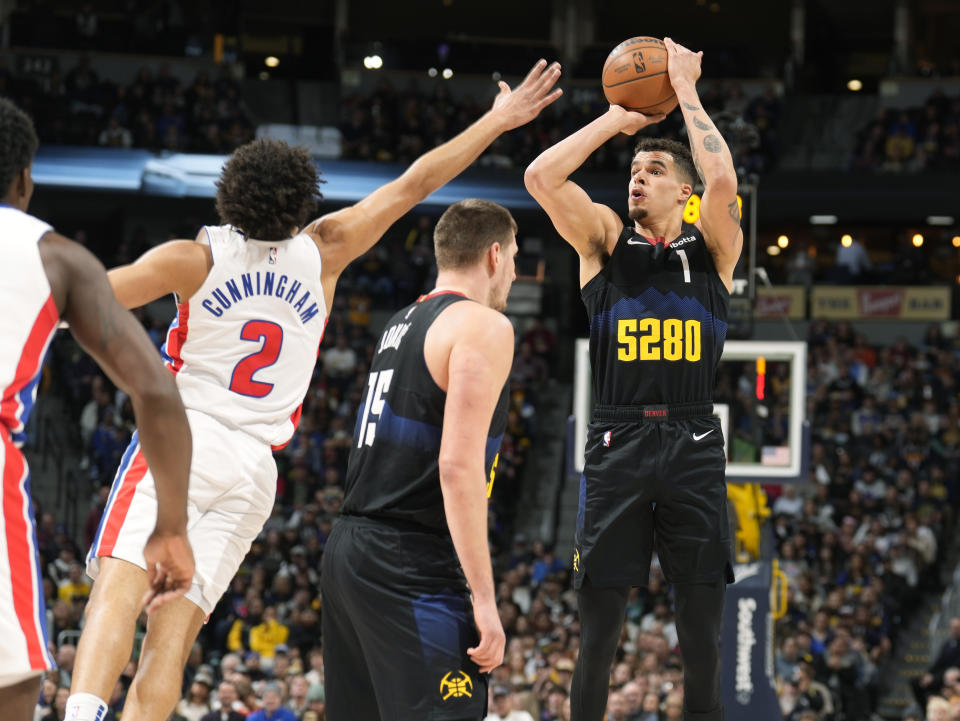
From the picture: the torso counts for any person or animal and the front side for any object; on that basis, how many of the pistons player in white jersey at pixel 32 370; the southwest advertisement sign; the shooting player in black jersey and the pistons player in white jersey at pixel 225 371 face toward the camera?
2

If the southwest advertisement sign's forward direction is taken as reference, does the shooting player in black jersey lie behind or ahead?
ahead

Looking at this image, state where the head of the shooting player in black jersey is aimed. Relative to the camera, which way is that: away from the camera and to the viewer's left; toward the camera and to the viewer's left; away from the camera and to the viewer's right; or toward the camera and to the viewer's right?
toward the camera and to the viewer's left

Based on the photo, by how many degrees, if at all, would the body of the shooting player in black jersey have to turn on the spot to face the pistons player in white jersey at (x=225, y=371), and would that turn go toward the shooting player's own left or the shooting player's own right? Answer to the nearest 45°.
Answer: approximately 45° to the shooting player's own right

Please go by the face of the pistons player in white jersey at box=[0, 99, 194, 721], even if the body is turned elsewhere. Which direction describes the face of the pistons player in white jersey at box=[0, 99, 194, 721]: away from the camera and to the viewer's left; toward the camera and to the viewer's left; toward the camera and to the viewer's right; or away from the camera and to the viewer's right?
away from the camera and to the viewer's right

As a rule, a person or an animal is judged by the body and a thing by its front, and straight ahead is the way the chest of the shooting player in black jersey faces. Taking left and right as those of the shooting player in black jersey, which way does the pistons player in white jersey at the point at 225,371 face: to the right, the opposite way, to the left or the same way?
the opposite way

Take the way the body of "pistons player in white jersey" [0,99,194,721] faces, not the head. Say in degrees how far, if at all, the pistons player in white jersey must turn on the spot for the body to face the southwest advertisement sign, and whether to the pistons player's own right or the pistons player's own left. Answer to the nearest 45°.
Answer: approximately 45° to the pistons player's own right

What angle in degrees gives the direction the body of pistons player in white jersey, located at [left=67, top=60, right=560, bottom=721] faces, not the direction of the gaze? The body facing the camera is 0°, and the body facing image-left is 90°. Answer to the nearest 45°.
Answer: approximately 180°

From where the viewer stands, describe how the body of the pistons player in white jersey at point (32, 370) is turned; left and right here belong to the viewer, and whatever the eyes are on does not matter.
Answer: facing away from the viewer

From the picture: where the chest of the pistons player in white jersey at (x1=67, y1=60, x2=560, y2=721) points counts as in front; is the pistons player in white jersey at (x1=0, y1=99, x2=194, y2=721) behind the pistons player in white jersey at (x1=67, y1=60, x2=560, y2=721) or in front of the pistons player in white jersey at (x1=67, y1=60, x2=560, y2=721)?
behind

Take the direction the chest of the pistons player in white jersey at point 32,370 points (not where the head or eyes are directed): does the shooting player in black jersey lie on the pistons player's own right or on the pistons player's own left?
on the pistons player's own right

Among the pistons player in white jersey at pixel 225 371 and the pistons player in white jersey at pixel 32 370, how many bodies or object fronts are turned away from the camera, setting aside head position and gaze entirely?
2

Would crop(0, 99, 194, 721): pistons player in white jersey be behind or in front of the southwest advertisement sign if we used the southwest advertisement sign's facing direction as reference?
in front

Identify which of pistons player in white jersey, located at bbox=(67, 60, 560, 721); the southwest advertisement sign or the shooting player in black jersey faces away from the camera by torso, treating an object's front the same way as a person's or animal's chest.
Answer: the pistons player in white jersey
